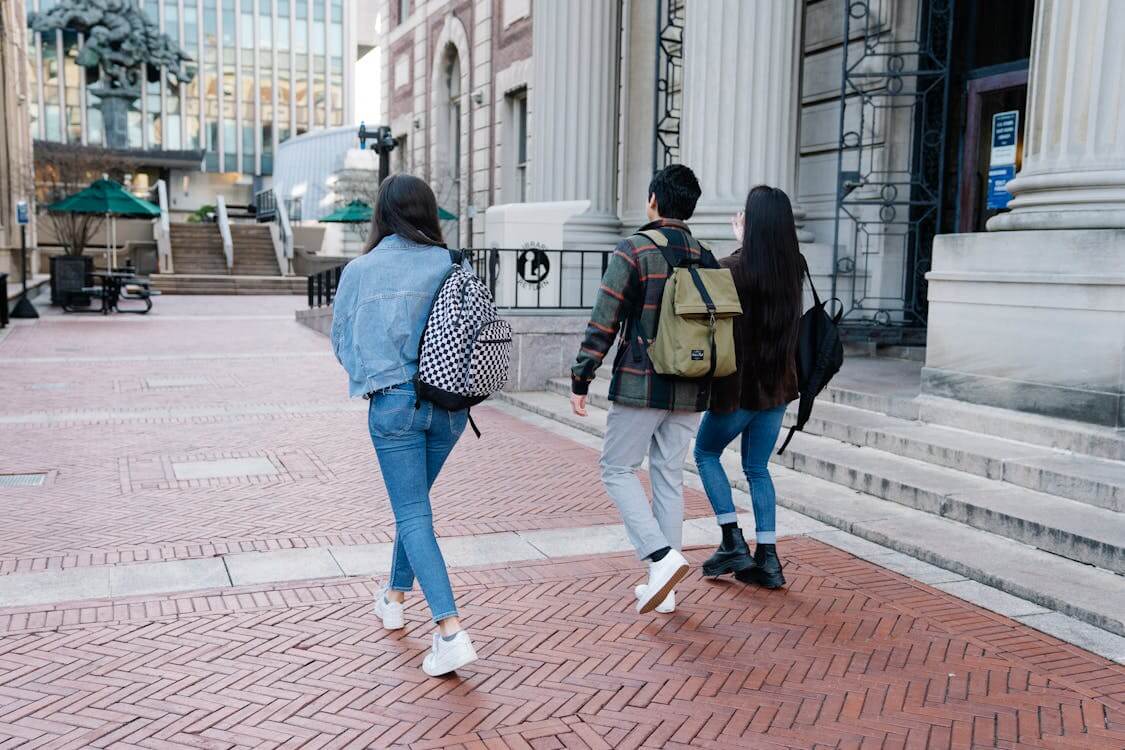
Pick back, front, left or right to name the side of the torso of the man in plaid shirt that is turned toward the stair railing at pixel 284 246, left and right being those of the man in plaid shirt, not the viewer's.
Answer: front

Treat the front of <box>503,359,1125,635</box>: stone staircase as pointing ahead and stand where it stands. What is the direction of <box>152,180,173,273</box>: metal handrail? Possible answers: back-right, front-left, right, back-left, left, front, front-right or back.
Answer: right

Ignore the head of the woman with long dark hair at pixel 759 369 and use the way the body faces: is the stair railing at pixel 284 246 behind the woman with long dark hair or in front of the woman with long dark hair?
in front

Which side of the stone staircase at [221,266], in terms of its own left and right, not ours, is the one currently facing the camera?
front

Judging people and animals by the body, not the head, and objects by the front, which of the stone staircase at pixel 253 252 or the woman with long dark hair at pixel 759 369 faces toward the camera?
the stone staircase

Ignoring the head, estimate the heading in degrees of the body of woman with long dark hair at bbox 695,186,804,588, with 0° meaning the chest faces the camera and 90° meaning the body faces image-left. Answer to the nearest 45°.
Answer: approximately 135°

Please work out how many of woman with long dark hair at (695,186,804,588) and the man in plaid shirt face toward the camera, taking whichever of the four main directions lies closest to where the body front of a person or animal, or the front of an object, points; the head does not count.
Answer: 0

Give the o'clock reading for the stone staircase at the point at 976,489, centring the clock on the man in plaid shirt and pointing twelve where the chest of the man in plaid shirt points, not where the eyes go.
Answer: The stone staircase is roughly at 3 o'clock from the man in plaid shirt.

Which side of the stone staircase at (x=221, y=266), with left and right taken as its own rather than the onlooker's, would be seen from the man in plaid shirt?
front

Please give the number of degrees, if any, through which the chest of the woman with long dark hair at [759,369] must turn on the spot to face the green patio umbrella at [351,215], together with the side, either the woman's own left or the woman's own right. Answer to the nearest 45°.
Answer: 0° — they already face it

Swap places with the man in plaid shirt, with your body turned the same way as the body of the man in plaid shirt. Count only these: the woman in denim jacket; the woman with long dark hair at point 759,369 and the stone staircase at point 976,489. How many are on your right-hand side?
2

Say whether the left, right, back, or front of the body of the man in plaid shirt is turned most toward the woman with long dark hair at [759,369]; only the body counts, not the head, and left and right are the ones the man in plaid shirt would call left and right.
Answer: right

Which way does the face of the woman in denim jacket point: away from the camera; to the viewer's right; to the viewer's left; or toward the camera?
away from the camera

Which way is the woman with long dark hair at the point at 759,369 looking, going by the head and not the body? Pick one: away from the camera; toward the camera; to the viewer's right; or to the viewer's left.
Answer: away from the camera

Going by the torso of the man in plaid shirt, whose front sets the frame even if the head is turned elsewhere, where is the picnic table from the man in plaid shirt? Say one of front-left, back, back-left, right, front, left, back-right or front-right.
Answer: front

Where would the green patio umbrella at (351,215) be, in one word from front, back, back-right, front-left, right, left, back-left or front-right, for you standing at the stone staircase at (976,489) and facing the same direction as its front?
right

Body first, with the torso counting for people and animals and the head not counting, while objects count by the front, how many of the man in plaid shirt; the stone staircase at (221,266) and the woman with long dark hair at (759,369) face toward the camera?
1

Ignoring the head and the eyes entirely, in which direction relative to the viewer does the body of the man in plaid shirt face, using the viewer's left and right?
facing away from the viewer and to the left of the viewer

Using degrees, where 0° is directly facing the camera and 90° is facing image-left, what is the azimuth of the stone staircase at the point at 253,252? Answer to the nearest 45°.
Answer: approximately 0°

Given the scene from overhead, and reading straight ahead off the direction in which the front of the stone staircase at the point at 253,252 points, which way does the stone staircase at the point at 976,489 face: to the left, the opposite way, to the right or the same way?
to the right

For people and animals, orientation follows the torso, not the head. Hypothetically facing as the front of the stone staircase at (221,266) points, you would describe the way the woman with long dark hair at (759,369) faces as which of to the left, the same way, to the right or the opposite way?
the opposite way
